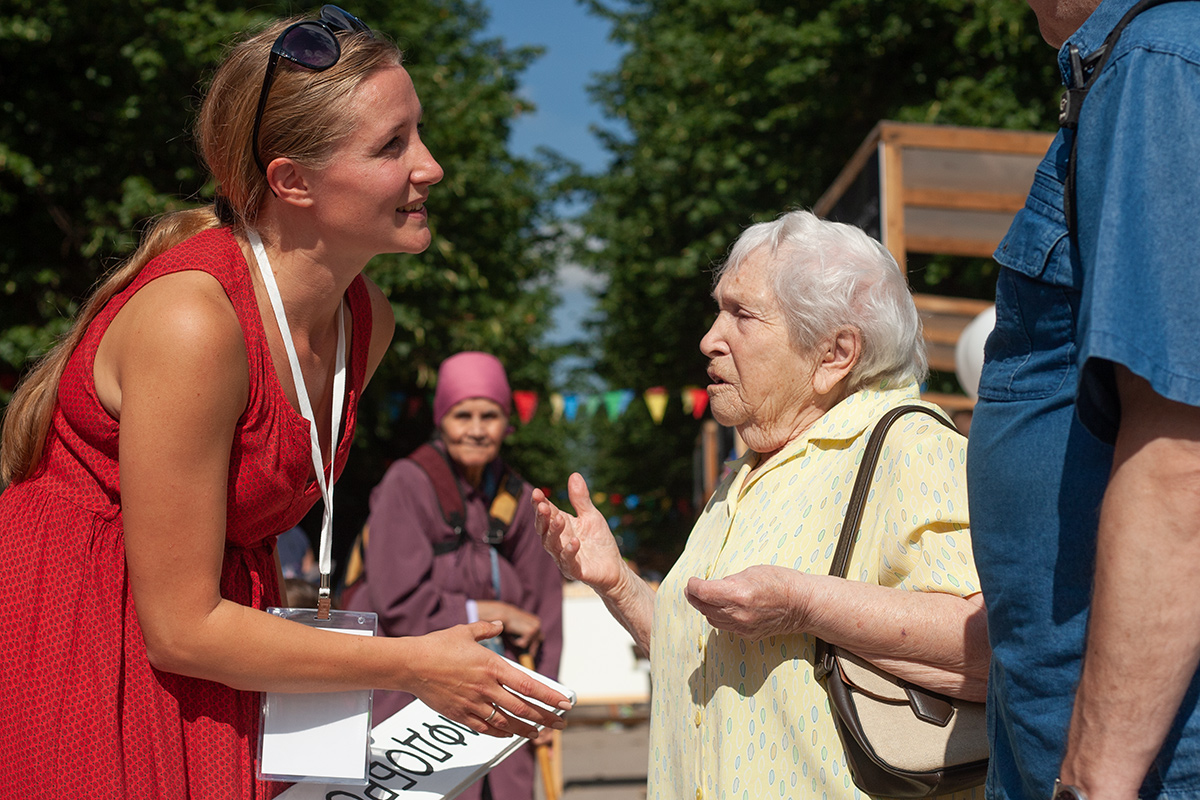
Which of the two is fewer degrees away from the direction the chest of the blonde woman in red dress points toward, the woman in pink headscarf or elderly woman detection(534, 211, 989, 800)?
the elderly woman

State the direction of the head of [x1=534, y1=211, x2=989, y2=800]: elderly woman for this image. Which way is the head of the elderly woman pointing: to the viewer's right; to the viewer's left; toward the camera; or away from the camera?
to the viewer's left

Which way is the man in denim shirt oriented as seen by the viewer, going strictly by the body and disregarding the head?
to the viewer's left

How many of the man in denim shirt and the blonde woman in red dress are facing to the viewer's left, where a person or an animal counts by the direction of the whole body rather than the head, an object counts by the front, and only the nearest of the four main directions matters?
1

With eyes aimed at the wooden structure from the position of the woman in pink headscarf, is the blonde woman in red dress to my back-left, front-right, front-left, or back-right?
back-right

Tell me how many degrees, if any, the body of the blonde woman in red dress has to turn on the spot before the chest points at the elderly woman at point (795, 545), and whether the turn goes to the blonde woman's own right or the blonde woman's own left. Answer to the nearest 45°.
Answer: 0° — they already face them

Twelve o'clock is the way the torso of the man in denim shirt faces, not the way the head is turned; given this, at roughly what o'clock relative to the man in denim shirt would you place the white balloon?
The white balloon is roughly at 3 o'clock from the man in denim shirt.

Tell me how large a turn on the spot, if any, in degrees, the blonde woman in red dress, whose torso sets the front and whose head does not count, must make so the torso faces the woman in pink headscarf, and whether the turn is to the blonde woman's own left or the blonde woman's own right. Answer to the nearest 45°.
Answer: approximately 90° to the blonde woman's own left

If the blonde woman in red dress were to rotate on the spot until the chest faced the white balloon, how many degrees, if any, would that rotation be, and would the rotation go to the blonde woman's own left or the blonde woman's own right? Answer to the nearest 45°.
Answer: approximately 45° to the blonde woman's own left

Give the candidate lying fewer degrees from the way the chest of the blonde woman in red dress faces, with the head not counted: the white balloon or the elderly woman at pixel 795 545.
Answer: the elderly woman

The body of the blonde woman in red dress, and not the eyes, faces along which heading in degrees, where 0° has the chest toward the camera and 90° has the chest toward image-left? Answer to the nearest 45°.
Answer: approximately 270°

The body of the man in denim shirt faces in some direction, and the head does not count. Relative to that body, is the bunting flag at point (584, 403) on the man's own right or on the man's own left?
on the man's own right
